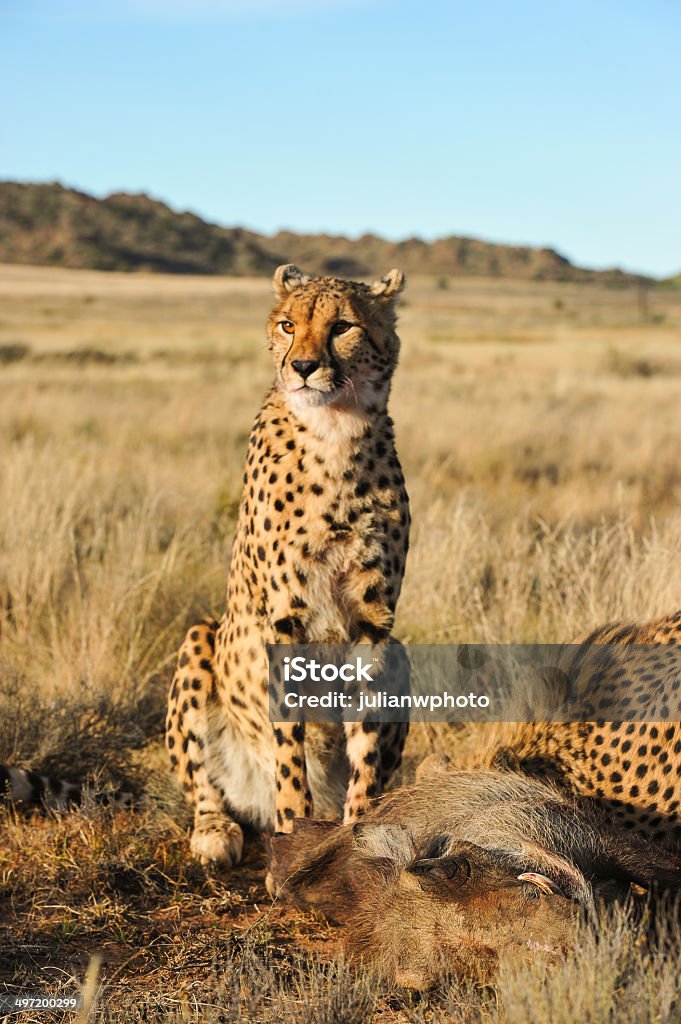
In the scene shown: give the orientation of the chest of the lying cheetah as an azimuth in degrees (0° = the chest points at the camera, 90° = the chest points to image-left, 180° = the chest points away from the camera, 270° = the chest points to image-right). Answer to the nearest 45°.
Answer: approximately 90°

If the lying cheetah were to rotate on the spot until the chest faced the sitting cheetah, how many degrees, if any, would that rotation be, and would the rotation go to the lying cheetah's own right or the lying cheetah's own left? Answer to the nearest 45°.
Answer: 0° — it already faces it
